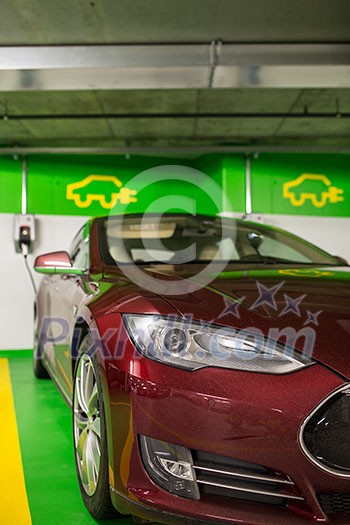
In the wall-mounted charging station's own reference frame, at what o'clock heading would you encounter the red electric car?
The red electric car is roughly at 12 o'clock from the wall-mounted charging station.

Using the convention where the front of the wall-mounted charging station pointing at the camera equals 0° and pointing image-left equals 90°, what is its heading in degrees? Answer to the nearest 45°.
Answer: approximately 0°

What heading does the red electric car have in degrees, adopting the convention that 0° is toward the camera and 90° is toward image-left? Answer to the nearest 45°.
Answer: approximately 315°

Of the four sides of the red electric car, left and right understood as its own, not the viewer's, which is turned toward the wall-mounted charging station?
back
